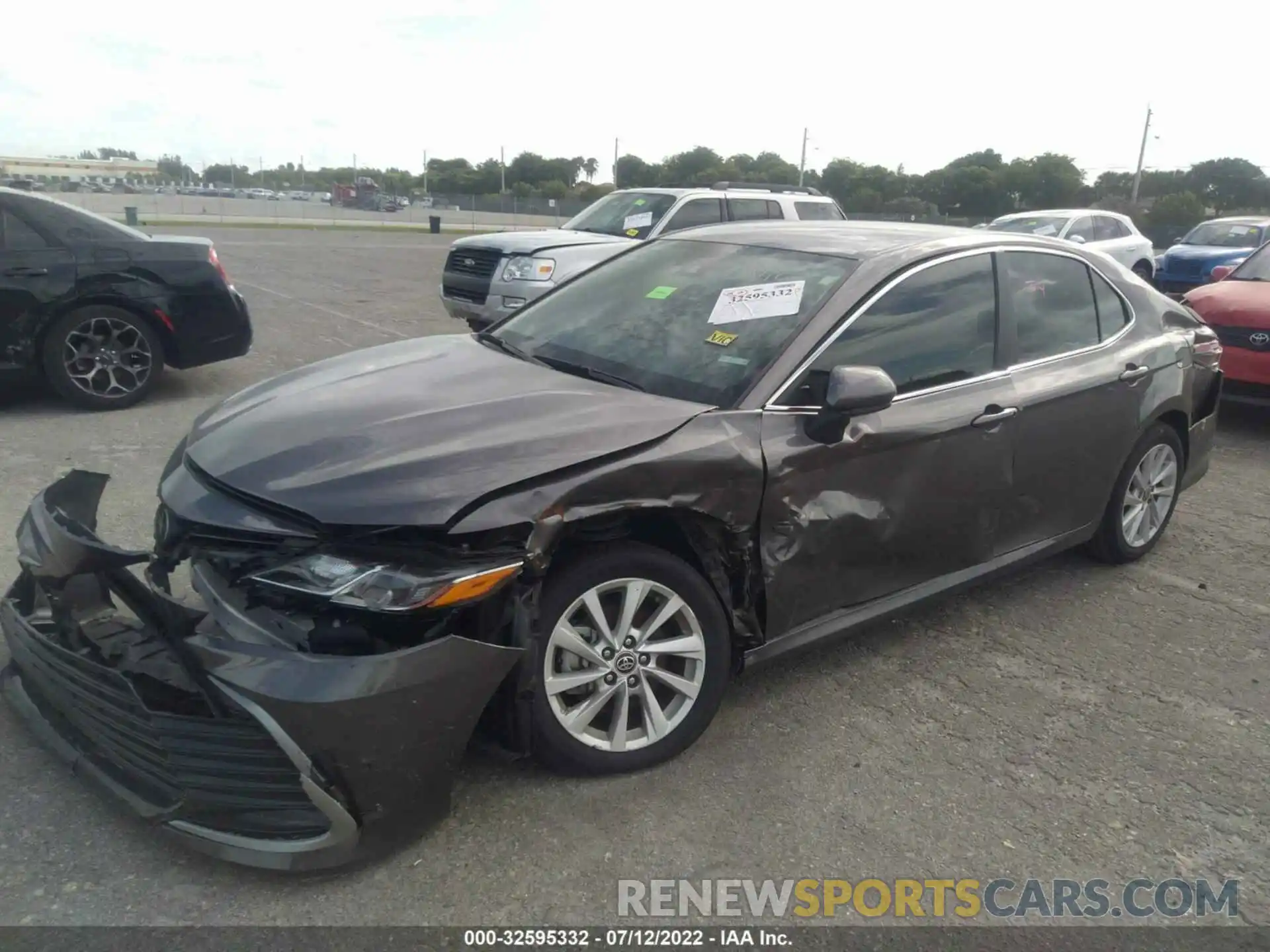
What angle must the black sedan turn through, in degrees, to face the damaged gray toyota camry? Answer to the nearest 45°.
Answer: approximately 90° to its left

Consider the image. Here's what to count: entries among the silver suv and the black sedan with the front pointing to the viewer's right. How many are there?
0

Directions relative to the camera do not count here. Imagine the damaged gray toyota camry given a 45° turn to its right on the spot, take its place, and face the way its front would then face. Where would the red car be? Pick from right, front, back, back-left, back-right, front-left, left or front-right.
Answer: back-right

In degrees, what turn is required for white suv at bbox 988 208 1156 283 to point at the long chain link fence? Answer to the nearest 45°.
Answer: approximately 90° to its right

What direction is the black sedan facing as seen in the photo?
to the viewer's left

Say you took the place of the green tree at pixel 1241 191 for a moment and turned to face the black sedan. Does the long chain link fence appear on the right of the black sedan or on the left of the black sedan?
right

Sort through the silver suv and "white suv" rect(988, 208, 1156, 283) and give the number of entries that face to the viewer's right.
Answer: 0

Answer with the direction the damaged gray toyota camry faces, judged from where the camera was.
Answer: facing the viewer and to the left of the viewer

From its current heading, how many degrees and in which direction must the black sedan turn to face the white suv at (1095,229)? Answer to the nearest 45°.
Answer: approximately 180°
